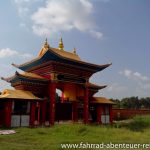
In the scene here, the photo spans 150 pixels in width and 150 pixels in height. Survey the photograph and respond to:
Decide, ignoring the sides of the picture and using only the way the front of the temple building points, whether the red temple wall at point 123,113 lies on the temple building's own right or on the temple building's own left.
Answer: on the temple building's own left

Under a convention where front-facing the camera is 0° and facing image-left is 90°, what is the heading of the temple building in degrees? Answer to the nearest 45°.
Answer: approximately 315°
